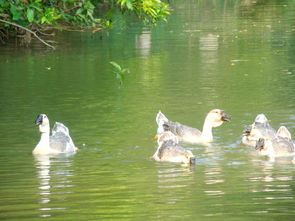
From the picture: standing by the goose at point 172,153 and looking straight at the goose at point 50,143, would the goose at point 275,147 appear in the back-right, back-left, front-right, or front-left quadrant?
back-right

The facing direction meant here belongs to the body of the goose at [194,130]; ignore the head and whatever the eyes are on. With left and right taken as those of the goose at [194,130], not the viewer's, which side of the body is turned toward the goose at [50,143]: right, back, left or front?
back

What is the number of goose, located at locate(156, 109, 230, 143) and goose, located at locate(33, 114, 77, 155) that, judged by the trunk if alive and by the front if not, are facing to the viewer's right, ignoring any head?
1

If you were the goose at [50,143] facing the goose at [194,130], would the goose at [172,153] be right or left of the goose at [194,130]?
right

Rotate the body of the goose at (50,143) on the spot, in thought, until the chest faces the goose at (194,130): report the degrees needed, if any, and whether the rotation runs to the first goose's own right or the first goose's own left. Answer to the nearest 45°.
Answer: approximately 135° to the first goose's own left

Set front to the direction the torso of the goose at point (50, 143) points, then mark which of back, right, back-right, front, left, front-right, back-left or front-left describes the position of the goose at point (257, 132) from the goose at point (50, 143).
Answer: back-left

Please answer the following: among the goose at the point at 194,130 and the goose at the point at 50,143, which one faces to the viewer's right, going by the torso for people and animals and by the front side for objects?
the goose at the point at 194,130

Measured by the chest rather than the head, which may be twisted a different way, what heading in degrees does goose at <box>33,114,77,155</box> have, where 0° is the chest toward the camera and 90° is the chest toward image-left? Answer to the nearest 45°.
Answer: approximately 45°

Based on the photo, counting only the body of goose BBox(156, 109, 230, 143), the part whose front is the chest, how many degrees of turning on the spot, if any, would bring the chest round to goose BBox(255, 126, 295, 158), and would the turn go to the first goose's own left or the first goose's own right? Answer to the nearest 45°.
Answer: approximately 45° to the first goose's own right

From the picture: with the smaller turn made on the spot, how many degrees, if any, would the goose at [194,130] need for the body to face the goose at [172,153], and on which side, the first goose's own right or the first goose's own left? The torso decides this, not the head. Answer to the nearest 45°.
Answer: approximately 90° to the first goose's own right

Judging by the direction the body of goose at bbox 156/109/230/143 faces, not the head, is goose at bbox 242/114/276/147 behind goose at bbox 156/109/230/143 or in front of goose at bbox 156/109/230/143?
in front

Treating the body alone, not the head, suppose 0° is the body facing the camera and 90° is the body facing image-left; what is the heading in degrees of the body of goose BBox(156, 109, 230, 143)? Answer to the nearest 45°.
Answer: approximately 270°
